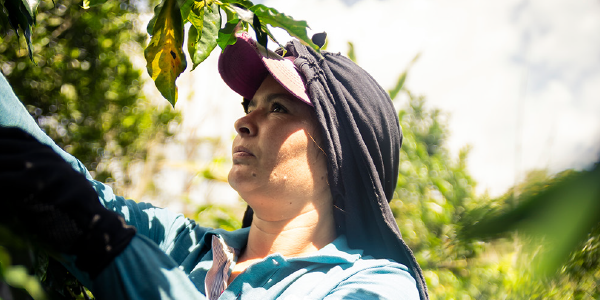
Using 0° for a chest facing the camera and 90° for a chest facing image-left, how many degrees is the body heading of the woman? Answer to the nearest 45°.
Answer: approximately 45°

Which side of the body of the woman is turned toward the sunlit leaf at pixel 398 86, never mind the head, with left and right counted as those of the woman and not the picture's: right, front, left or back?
back

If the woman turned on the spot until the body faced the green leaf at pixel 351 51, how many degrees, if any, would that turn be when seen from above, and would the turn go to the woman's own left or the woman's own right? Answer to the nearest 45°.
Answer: approximately 135° to the woman's own right
